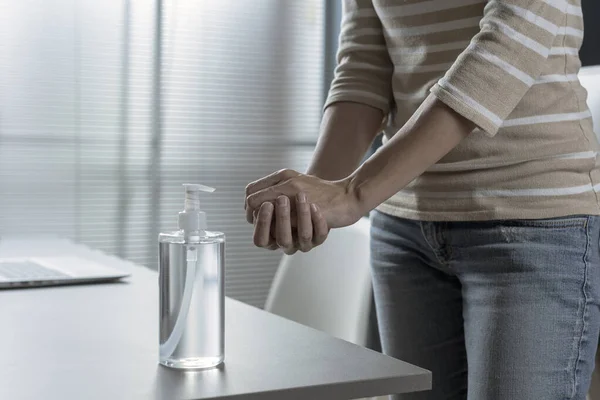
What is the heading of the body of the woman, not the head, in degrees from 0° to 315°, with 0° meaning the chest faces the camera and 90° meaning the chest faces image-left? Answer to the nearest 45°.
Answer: approximately 45°

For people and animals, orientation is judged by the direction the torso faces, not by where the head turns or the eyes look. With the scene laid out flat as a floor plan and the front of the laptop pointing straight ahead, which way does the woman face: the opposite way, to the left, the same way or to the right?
the opposite way

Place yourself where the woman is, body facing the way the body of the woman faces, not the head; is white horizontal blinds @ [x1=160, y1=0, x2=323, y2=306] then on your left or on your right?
on your right

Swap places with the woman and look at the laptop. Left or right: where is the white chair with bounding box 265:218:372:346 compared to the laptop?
right

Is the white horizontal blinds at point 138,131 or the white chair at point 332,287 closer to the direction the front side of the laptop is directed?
the white chair

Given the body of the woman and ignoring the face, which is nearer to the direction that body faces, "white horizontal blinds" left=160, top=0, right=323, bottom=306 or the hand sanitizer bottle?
the hand sanitizer bottle

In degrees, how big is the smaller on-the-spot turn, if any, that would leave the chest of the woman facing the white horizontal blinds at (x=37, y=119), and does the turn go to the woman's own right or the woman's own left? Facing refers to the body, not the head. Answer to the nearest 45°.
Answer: approximately 90° to the woman's own right

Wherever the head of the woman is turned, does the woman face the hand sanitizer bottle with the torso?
yes

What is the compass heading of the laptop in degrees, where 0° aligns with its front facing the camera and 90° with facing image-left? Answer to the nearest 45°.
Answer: approximately 270°

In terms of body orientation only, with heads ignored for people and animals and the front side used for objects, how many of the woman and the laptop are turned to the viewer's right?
1
